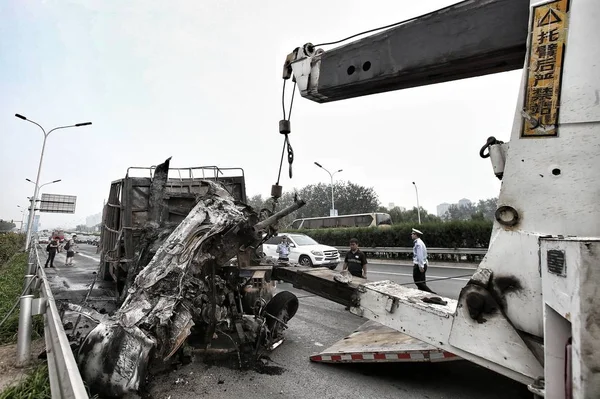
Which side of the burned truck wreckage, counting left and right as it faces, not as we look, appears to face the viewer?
front

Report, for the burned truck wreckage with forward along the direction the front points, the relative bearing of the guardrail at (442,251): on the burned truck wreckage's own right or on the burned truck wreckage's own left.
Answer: on the burned truck wreckage's own left

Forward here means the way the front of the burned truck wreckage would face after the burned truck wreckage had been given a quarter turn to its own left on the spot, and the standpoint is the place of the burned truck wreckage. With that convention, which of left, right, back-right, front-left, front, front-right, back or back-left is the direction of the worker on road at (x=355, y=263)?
front-left

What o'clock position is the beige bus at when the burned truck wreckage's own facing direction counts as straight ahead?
The beige bus is roughly at 7 o'clock from the burned truck wreckage.

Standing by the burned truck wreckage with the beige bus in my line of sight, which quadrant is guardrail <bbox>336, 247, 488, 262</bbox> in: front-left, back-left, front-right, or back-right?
front-right

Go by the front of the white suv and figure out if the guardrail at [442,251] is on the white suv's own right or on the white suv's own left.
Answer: on the white suv's own left

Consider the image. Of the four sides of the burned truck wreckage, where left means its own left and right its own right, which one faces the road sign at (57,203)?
back
